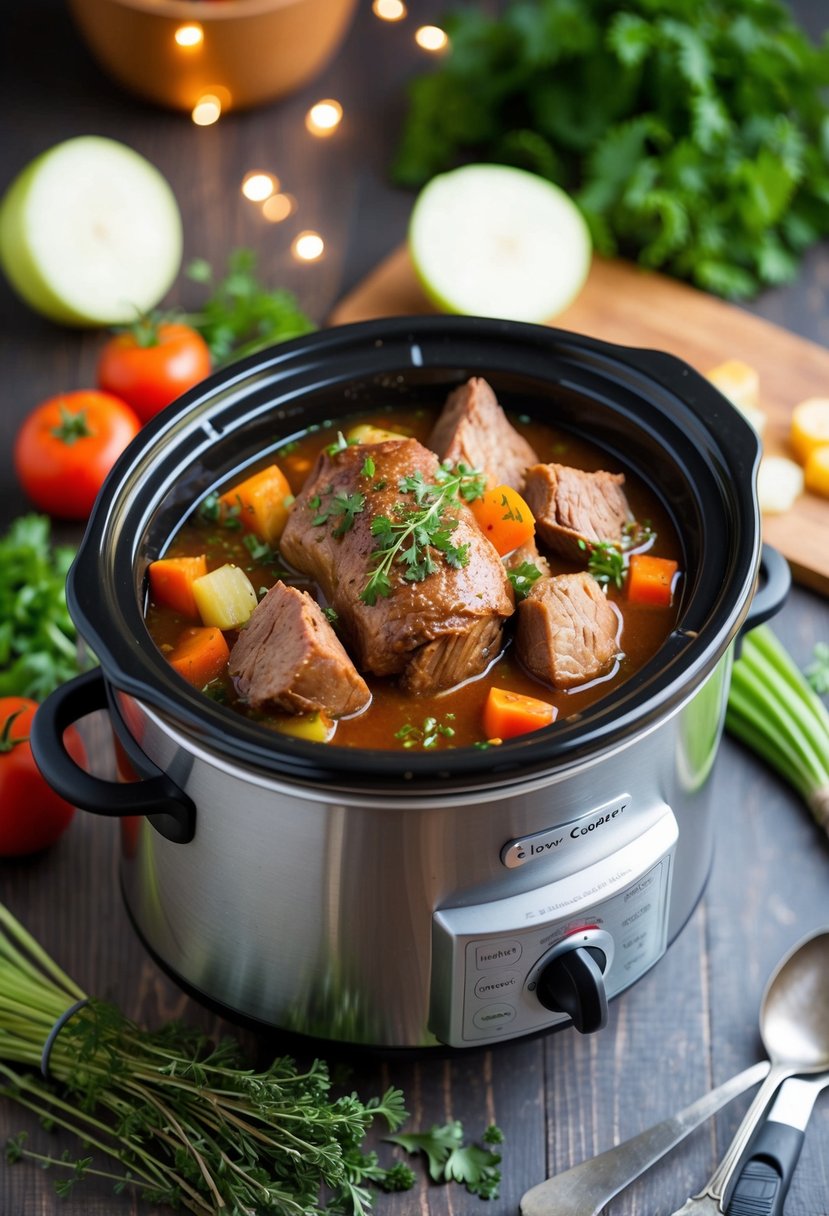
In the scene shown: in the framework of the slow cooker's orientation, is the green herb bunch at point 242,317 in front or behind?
behind

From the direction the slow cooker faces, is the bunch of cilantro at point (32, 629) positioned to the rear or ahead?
to the rear

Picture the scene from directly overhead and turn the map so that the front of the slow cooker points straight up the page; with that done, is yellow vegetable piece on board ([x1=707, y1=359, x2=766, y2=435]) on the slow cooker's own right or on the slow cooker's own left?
on the slow cooker's own left

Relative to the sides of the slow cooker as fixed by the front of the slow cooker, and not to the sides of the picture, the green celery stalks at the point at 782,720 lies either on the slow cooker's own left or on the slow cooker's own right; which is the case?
on the slow cooker's own left

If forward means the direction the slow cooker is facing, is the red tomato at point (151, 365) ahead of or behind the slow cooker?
behind

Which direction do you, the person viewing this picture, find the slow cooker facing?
facing the viewer and to the right of the viewer
